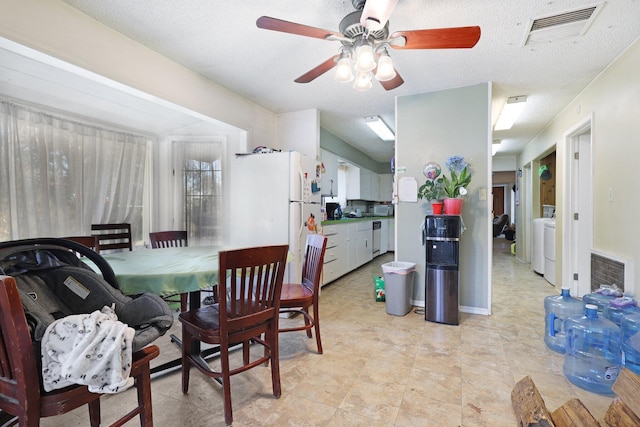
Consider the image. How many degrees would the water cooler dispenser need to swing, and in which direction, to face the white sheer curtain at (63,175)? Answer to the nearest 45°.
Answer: approximately 90° to its right

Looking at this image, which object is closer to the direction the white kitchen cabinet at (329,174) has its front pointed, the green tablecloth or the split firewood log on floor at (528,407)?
the split firewood log on floor

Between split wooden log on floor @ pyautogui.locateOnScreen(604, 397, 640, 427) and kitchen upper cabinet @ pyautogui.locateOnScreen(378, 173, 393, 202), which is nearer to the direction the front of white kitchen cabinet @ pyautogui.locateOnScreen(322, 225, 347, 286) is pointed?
the split wooden log on floor

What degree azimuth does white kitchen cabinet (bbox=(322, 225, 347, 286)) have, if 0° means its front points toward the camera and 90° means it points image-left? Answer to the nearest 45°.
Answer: approximately 315°

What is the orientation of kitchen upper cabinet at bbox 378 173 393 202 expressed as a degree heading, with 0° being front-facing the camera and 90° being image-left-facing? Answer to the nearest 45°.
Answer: approximately 0°

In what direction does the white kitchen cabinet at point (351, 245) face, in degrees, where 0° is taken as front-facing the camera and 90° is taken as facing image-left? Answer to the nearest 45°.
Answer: approximately 315°
